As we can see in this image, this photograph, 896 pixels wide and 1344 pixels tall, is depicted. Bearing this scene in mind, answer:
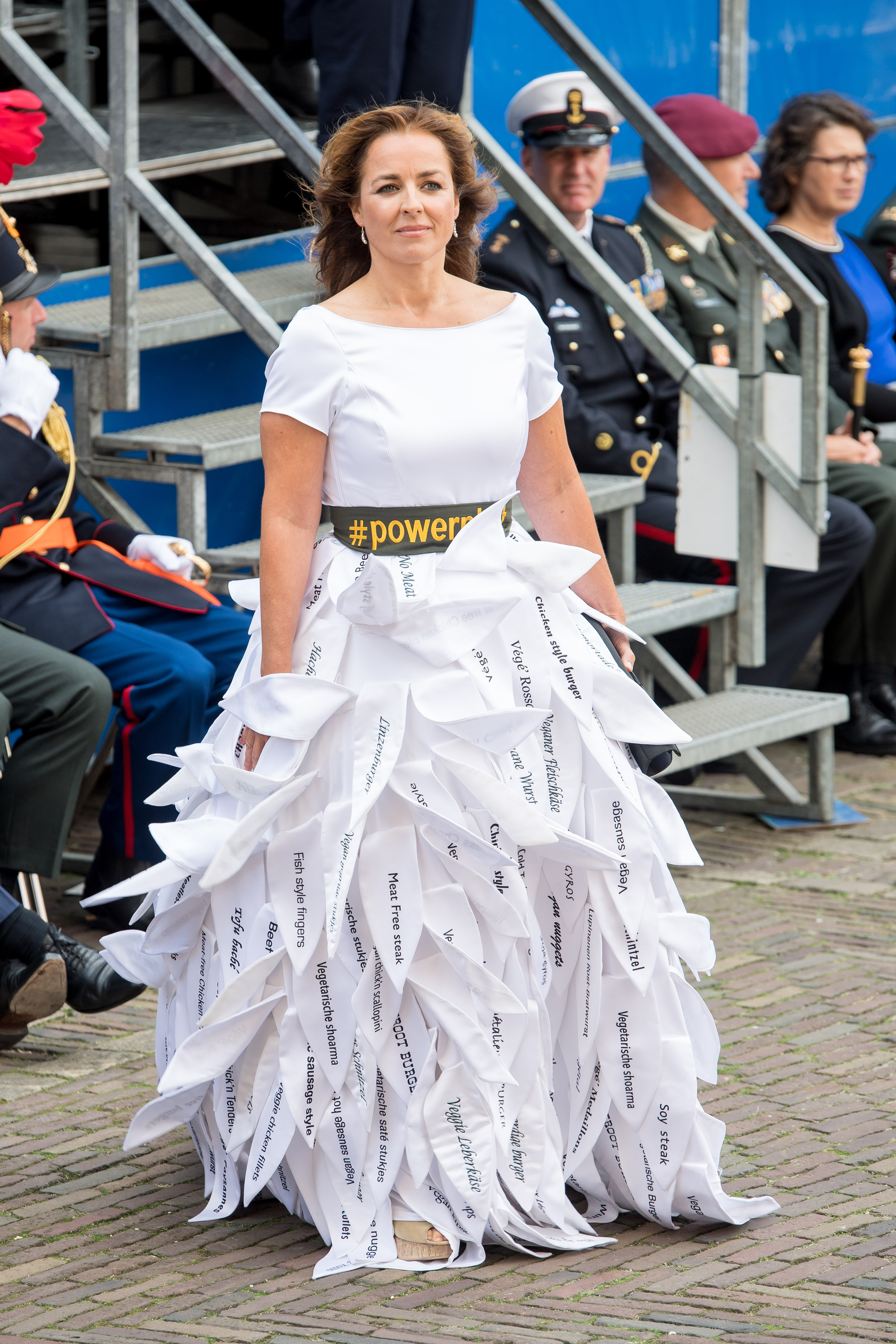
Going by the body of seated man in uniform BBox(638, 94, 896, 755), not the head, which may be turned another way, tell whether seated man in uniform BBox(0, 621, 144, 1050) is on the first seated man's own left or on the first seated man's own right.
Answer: on the first seated man's own right

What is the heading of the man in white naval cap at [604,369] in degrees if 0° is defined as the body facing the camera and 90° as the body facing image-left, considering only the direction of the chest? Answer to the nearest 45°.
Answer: approximately 315°

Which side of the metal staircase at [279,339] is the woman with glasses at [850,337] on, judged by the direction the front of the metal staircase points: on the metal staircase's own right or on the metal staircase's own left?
on the metal staircase's own left

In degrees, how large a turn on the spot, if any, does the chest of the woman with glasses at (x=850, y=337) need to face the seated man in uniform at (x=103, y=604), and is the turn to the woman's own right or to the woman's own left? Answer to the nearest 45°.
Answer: approximately 90° to the woman's own right

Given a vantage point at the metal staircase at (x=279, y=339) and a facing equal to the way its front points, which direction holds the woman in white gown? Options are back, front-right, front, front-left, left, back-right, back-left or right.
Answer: front-right

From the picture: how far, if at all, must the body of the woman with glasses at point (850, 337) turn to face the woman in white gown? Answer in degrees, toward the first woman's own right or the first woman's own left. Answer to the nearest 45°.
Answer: approximately 45° to the first woman's own right

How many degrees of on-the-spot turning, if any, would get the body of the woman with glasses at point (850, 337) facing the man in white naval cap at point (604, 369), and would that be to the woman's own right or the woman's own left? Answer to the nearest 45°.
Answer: approximately 90° to the woman's own right

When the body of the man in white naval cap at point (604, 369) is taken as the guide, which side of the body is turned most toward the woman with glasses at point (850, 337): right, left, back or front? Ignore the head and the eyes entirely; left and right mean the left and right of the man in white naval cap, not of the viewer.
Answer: left
